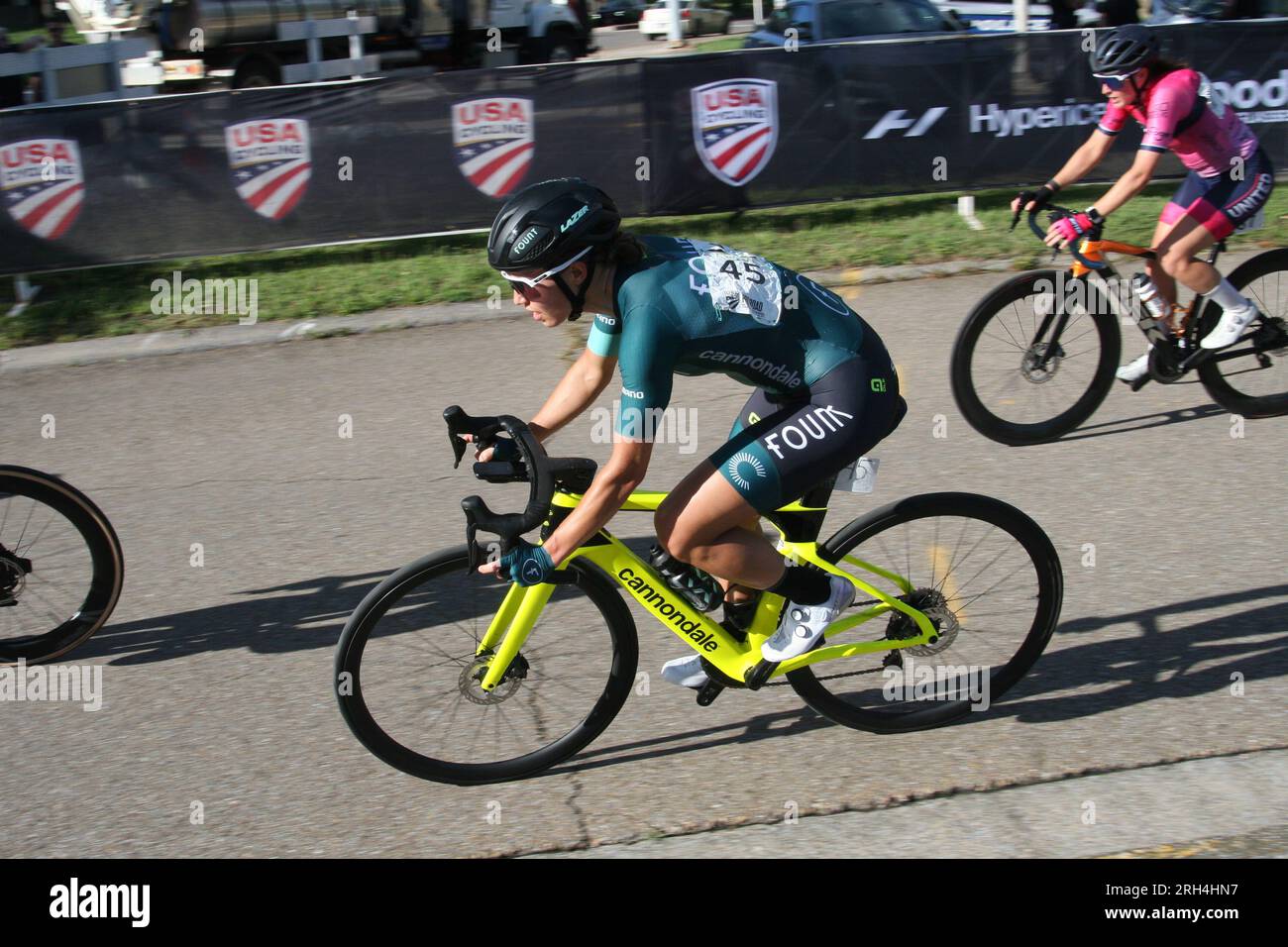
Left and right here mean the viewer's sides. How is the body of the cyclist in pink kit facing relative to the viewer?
facing the viewer and to the left of the viewer

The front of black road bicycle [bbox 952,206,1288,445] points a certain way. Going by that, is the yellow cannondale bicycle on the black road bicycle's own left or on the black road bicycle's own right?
on the black road bicycle's own left

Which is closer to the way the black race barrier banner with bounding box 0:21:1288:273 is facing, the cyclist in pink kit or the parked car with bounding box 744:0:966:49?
the cyclist in pink kit

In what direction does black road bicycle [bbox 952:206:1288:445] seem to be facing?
to the viewer's left

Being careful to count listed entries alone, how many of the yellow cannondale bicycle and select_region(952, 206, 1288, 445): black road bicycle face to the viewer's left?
2

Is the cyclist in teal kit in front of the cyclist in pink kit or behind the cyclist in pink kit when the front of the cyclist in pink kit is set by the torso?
in front

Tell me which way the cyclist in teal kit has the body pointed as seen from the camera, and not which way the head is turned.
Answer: to the viewer's left

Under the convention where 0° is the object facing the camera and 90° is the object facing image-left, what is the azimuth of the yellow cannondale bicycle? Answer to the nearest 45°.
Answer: approximately 90°

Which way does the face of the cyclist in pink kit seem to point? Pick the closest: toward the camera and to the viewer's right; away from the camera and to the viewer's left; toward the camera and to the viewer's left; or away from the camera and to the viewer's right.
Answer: toward the camera and to the viewer's left

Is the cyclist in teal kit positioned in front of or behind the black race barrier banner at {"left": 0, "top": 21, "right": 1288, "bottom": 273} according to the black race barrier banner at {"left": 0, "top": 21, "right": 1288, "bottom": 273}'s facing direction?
in front

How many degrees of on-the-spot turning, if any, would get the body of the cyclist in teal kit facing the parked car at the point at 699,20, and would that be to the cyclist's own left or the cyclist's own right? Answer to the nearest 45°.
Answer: approximately 90° to the cyclist's own right

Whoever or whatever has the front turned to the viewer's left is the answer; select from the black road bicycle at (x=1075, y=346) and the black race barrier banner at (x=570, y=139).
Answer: the black road bicycle
